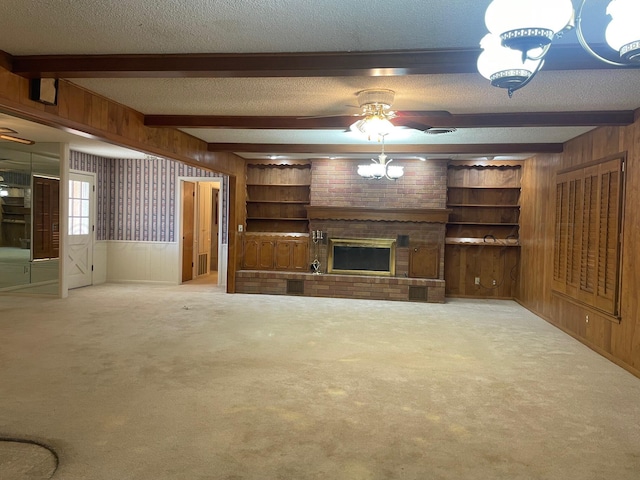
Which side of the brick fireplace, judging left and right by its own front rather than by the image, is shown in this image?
front

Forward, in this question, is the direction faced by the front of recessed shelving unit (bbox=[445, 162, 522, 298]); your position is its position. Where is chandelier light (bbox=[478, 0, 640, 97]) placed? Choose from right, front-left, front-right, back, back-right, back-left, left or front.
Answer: front

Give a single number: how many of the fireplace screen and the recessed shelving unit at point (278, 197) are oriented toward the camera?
2

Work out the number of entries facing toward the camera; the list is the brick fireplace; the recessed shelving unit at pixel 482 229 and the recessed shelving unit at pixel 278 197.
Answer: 3

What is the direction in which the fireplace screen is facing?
toward the camera

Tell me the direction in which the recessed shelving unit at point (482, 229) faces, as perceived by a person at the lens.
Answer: facing the viewer

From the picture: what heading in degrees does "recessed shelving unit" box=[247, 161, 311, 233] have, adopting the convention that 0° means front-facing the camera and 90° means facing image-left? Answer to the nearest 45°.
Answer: approximately 0°

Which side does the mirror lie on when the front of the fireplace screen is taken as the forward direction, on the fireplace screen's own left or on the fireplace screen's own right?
on the fireplace screen's own right

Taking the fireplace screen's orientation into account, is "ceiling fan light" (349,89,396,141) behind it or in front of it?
in front

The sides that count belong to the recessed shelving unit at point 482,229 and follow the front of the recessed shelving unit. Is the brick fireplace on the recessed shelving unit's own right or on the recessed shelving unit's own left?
on the recessed shelving unit's own right

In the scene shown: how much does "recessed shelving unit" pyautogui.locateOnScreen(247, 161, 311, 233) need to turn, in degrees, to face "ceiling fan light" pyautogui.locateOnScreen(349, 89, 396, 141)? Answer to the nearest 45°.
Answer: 0° — it already faces it

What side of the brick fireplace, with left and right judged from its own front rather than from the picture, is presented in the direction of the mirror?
right

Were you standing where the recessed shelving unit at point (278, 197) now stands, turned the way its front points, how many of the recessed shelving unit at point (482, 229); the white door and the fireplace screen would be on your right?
1

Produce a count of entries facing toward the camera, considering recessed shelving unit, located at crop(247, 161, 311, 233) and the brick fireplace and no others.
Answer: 2

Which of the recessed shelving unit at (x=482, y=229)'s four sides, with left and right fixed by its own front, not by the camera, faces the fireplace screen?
right
